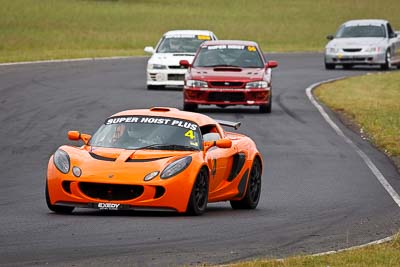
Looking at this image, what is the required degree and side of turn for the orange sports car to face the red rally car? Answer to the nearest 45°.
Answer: approximately 135° to its right

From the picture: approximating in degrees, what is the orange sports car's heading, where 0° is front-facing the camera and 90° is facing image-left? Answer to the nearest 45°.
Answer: approximately 45°

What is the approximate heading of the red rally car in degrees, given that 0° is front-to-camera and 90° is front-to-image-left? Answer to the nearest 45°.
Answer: approximately 0°

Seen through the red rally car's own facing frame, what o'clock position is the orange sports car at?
The orange sports car is roughly at 12 o'clock from the red rally car.
